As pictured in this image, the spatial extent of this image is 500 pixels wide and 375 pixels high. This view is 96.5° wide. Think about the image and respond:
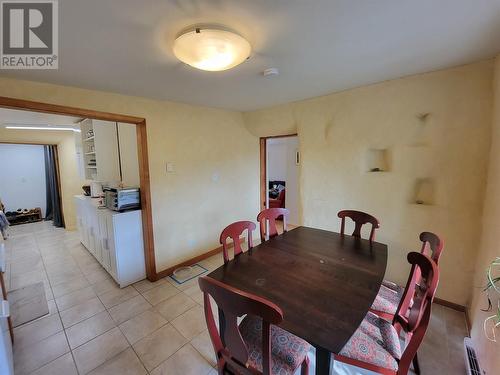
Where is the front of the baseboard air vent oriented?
to the viewer's left

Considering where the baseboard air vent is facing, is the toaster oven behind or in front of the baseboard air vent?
in front

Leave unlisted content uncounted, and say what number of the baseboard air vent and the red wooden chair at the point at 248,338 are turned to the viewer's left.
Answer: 1

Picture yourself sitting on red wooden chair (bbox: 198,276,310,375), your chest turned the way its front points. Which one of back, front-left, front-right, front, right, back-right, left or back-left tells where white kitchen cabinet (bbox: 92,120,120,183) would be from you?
left

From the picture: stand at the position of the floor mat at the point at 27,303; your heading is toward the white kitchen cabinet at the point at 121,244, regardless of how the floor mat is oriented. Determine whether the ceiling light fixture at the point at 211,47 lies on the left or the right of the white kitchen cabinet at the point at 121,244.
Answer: right

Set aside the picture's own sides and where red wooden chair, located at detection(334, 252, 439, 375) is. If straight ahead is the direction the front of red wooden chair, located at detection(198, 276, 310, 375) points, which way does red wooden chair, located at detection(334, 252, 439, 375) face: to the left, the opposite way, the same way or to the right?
to the left

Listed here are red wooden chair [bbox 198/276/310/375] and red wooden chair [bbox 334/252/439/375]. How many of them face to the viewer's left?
1

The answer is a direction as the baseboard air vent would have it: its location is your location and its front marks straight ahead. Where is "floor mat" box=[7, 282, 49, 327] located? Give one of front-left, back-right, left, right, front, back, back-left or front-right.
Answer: front-left

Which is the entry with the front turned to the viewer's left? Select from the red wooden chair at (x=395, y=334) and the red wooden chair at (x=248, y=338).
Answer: the red wooden chair at (x=395, y=334)

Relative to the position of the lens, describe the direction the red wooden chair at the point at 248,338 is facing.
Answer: facing away from the viewer and to the right of the viewer

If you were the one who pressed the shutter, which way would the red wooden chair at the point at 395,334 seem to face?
facing to the left of the viewer

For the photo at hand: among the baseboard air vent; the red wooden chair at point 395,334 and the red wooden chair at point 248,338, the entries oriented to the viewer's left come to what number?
2
